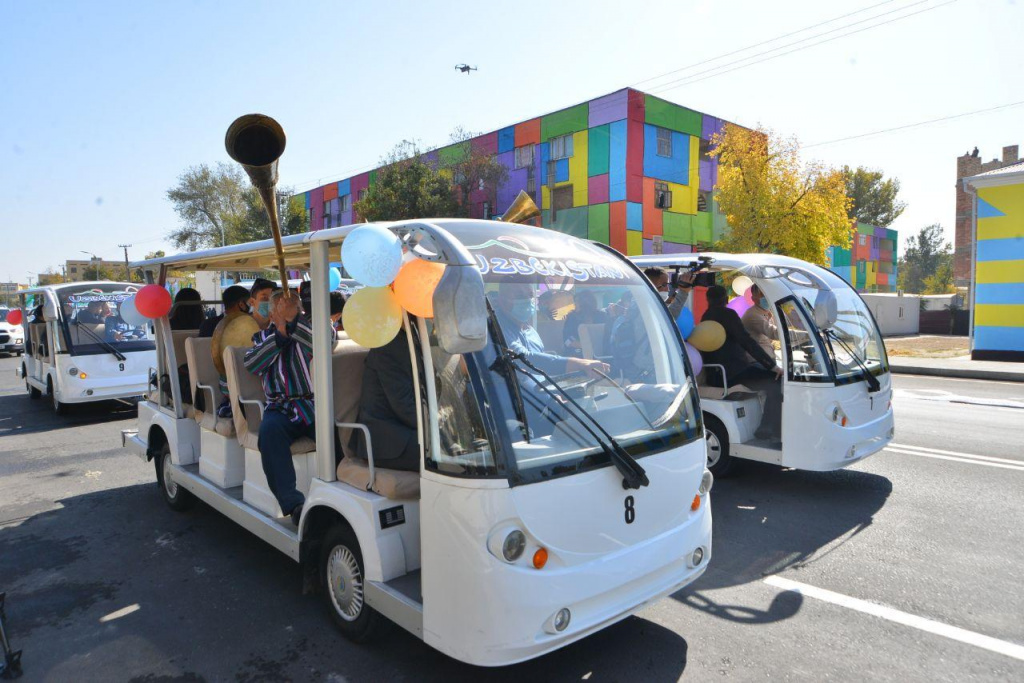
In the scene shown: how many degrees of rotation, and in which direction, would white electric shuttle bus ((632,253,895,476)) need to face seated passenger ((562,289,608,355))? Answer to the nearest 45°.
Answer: approximately 90° to its right

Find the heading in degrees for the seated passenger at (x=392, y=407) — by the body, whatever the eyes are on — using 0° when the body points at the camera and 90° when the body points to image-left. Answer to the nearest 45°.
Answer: approximately 315°

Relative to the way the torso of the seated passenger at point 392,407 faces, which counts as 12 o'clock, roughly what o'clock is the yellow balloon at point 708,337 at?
The yellow balloon is roughly at 9 o'clock from the seated passenger.

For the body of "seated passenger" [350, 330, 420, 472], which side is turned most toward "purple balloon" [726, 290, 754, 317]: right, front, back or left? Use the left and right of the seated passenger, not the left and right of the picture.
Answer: left

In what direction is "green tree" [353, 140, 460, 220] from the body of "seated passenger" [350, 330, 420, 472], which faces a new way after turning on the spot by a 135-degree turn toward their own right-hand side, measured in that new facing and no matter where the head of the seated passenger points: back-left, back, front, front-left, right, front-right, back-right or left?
right

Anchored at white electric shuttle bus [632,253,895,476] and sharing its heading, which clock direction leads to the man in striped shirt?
The man in striped shirt is roughly at 3 o'clock from the white electric shuttle bus.

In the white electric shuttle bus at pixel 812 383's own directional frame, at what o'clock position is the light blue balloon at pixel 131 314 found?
The light blue balloon is roughly at 4 o'clock from the white electric shuttle bus.

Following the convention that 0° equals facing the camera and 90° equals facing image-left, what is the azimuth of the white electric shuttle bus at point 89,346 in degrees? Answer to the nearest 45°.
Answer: approximately 315°

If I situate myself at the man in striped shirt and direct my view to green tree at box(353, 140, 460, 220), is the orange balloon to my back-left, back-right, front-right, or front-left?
back-right

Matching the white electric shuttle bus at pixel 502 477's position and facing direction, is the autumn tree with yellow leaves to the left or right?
on its left

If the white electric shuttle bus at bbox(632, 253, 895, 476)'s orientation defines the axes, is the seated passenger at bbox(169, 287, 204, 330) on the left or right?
on its right

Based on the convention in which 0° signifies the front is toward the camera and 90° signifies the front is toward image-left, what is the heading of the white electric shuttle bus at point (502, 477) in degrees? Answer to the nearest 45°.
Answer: approximately 315°
